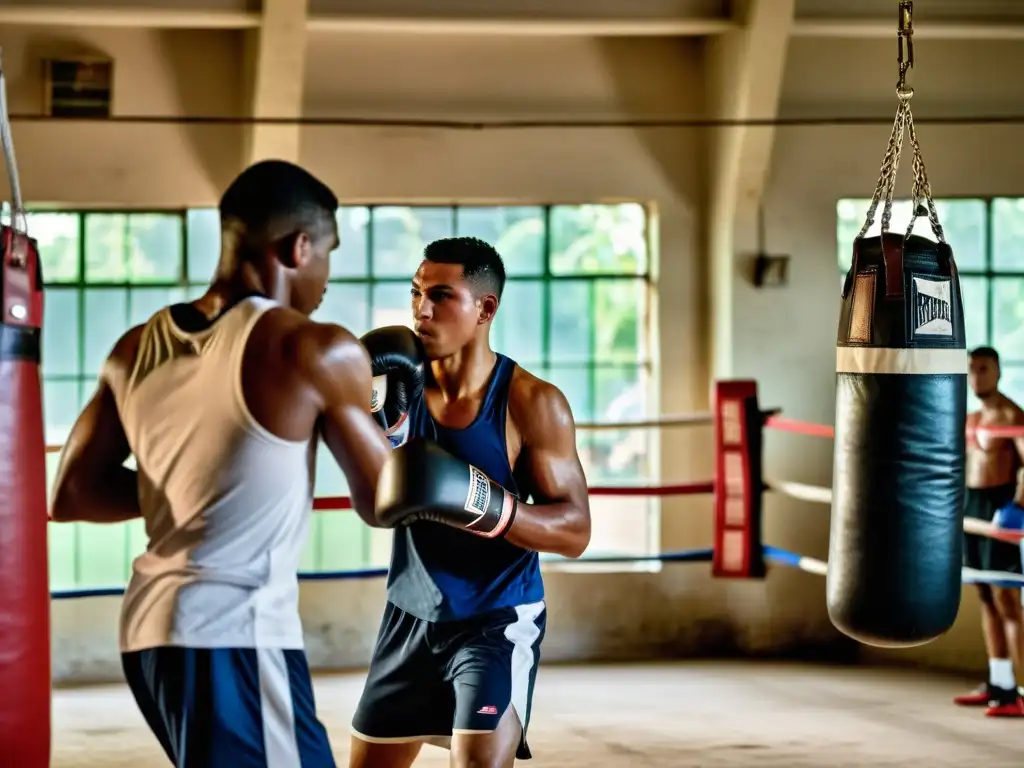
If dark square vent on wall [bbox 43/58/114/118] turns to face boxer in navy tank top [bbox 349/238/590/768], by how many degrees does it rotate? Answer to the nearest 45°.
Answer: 0° — it already faces them

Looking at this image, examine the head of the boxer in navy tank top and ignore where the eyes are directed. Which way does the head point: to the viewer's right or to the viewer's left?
to the viewer's left

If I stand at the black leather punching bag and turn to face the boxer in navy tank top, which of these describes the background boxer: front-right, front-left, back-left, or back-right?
back-right

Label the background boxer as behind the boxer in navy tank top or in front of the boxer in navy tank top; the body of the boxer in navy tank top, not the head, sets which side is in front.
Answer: behind

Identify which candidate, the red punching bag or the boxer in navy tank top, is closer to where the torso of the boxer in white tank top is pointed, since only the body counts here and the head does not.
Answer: the boxer in navy tank top

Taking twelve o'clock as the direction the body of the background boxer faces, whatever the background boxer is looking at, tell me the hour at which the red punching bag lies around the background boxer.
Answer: The red punching bag is roughly at 11 o'clock from the background boxer.

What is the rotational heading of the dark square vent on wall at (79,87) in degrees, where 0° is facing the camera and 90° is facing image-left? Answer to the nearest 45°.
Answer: approximately 0°

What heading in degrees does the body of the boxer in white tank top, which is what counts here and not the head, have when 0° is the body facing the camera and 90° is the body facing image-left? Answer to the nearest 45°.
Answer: approximately 225°

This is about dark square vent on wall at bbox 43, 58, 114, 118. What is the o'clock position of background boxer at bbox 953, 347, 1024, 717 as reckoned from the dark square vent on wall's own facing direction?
The background boxer is roughly at 10 o'clock from the dark square vent on wall.

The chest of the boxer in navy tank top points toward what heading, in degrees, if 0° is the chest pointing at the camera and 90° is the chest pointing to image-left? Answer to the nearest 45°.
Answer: approximately 45°

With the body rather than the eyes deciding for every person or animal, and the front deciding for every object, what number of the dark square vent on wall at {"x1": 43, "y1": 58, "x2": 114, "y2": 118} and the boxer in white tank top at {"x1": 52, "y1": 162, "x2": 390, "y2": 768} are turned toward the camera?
1
